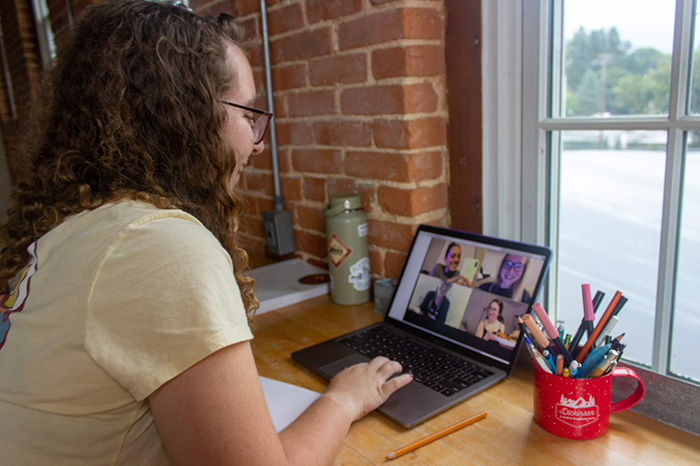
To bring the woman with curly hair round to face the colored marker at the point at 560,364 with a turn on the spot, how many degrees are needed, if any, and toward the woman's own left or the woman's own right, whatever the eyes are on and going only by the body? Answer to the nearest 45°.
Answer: approximately 45° to the woman's own right

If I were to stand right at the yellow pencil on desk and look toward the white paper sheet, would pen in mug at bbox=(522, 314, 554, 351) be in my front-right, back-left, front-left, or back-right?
back-right

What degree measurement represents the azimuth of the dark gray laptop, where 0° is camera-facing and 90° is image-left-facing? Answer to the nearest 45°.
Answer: approximately 45°

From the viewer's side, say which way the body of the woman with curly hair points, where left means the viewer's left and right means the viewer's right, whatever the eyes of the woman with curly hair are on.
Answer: facing away from the viewer and to the right of the viewer

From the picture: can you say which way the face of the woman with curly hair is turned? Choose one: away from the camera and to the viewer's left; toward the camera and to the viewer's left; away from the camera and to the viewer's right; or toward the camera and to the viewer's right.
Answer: away from the camera and to the viewer's right

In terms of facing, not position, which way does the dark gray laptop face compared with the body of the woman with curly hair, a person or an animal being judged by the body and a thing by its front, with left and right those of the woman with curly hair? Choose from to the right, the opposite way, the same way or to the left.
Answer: the opposite way

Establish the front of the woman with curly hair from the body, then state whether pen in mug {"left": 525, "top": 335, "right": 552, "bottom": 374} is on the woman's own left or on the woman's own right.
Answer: on the woman's own right
